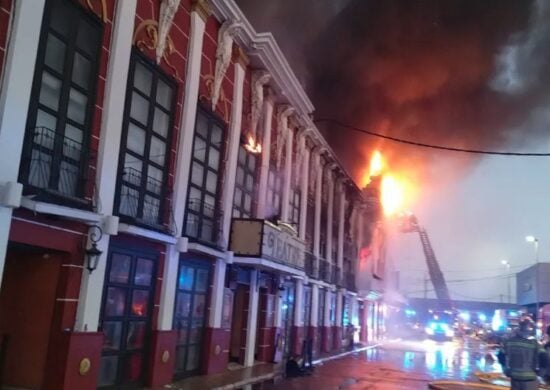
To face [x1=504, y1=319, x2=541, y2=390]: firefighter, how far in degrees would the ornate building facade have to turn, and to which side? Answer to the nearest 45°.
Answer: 0° — it already faces them

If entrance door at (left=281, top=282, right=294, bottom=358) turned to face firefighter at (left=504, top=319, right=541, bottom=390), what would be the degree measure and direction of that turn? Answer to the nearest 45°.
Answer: approximately 45° to its right

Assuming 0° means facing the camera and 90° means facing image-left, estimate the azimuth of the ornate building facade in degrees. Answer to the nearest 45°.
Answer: approximately 315°

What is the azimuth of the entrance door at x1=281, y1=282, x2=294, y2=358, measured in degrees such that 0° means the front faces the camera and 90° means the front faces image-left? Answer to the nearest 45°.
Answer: approximately 315°
